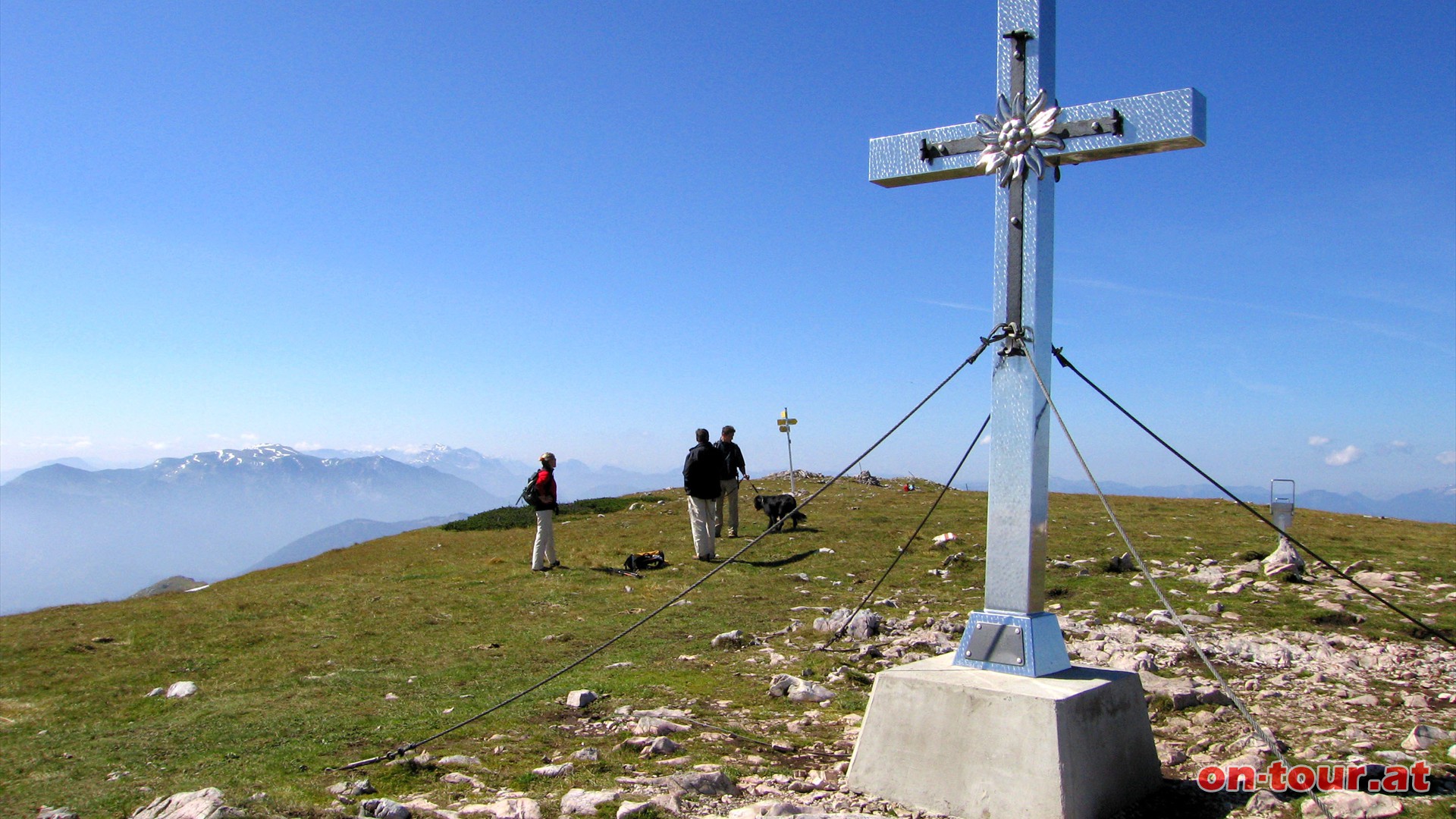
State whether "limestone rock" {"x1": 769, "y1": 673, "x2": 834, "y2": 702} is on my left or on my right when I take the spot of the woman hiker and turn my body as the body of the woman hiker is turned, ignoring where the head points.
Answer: on my right

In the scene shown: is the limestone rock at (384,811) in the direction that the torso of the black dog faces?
no

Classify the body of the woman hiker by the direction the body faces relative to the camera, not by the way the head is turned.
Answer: to the viewer's right

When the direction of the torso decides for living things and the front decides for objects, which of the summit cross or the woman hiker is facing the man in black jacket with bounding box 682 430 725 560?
the woman hiker

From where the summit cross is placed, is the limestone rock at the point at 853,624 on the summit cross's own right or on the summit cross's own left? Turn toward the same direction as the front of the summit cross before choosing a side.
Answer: on the summit cross's own right

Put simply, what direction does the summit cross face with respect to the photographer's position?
facing the viewer and to the left of the viewer

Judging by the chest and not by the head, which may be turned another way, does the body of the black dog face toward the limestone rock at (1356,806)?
no

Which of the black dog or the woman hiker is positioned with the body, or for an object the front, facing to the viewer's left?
the black dog

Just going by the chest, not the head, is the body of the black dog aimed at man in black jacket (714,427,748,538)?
yes

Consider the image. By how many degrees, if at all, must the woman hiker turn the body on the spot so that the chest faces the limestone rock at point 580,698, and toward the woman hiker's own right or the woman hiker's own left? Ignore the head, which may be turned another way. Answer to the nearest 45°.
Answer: approximately 90° to the woman hiker's own right

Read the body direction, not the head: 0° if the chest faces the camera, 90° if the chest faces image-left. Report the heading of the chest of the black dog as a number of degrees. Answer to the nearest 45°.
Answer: approximately 90°

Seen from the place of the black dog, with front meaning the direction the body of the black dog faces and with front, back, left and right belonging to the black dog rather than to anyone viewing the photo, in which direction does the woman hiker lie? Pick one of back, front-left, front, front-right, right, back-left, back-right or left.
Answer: front-left
